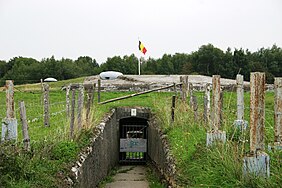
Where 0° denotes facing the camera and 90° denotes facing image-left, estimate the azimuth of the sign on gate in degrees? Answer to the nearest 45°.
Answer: approximately 0°

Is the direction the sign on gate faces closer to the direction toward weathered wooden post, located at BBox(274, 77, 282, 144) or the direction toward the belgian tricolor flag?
the weathered wooden post

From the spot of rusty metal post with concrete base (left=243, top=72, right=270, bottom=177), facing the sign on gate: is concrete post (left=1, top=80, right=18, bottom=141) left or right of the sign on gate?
left

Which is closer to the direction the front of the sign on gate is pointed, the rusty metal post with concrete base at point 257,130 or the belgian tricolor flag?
the rusty metal post with concrete base

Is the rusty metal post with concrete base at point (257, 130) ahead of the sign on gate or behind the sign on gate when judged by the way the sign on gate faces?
ahead

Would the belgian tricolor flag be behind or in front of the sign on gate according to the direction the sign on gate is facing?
behind

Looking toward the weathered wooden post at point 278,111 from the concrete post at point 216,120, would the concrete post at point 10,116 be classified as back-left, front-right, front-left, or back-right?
back-right

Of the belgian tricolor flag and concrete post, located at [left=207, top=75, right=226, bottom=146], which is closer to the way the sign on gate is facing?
the concrete post
